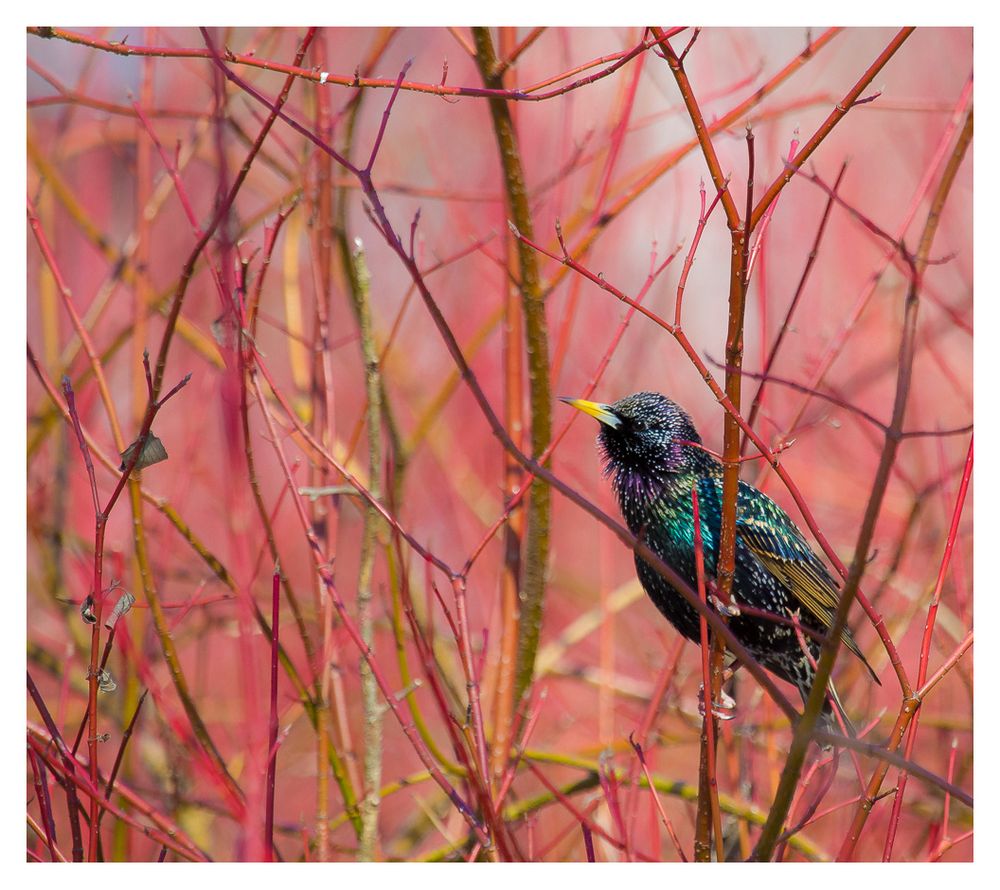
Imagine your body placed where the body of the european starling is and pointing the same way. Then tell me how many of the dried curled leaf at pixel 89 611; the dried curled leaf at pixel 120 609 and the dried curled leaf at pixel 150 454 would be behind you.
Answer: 0

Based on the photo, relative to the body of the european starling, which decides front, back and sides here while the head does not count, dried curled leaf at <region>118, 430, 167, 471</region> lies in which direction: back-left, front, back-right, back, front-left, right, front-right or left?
front-left

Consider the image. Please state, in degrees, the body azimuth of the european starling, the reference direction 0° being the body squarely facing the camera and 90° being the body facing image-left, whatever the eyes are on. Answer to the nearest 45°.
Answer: approximately 90°

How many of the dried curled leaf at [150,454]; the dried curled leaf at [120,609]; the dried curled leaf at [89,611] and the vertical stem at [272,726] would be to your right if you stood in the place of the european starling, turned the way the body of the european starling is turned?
0
